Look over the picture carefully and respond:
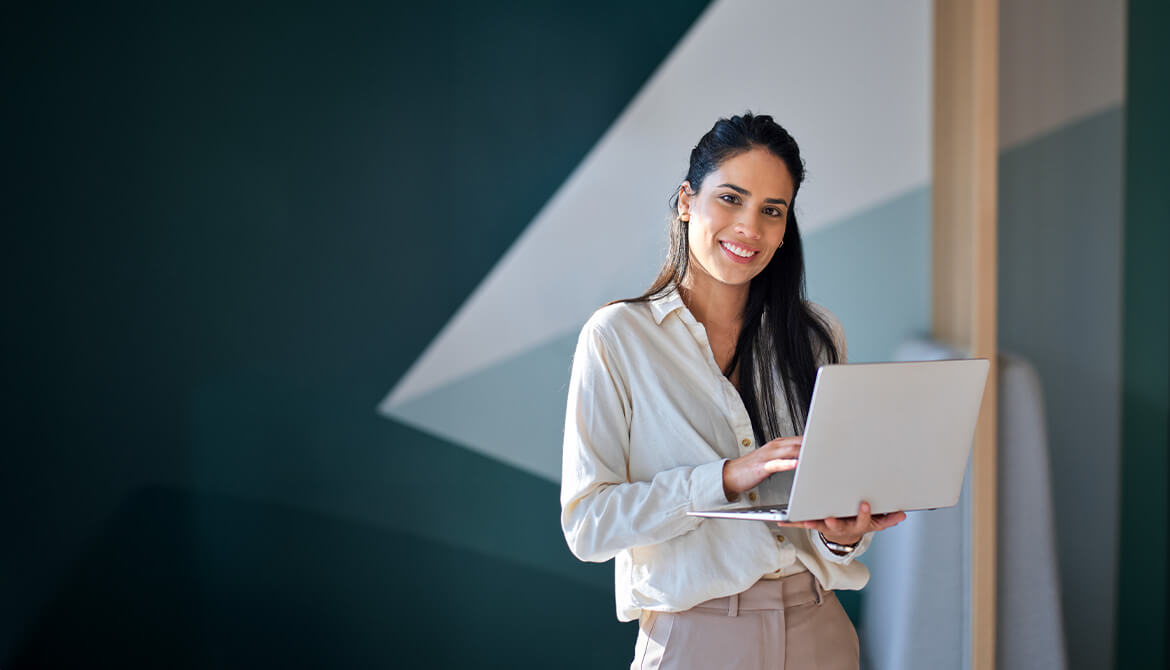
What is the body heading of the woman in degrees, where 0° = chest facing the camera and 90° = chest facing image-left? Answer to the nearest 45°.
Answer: approximately 315°

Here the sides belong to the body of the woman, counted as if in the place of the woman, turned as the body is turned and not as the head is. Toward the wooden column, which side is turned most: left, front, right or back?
left
